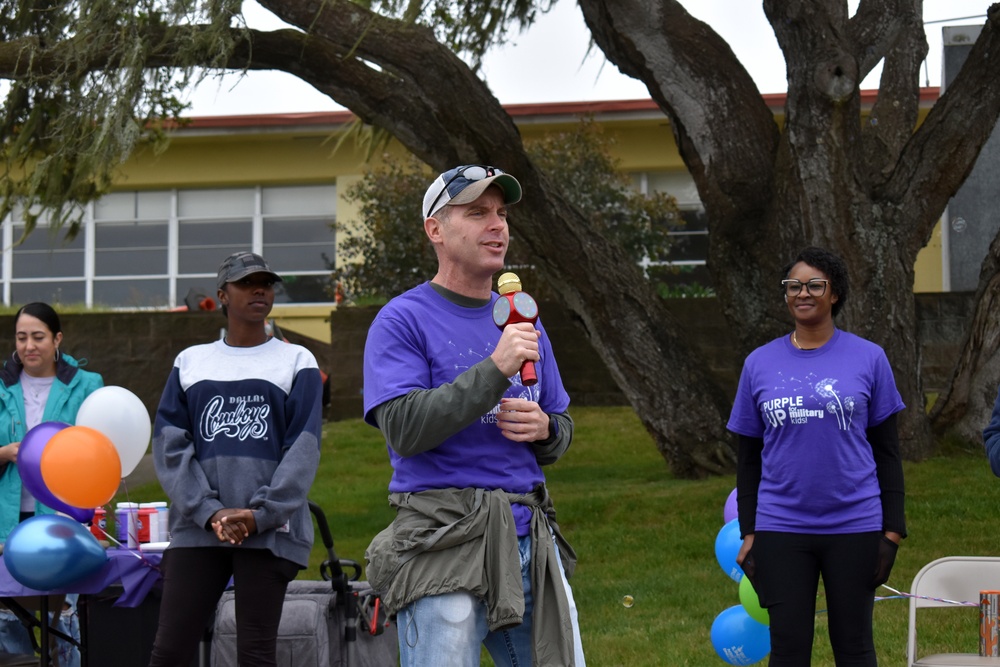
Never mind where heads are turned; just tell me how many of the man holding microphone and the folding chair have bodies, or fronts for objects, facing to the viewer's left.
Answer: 0

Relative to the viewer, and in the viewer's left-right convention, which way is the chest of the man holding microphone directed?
facing the viewer and to the right of the viewer

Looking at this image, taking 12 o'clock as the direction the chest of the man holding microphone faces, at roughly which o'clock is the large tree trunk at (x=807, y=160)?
The large tree trunk is roughly at 8 o'clock from the man holding microphone.

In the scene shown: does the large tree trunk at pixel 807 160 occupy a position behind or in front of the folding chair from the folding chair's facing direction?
behind

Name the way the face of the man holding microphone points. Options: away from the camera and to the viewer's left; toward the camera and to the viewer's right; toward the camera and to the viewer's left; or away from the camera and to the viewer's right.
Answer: toward the camera and to the viewer's right

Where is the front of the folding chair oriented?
toward the camera

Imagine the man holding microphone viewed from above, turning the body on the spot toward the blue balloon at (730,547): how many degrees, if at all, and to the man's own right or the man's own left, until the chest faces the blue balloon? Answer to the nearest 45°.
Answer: approximately 90° to the man's own left

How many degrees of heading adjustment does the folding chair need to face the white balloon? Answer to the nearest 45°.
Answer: approximately 90° to its right

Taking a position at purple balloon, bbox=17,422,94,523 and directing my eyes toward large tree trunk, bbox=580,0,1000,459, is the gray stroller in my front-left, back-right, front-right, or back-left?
front-right

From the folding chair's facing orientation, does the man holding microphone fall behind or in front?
in front
